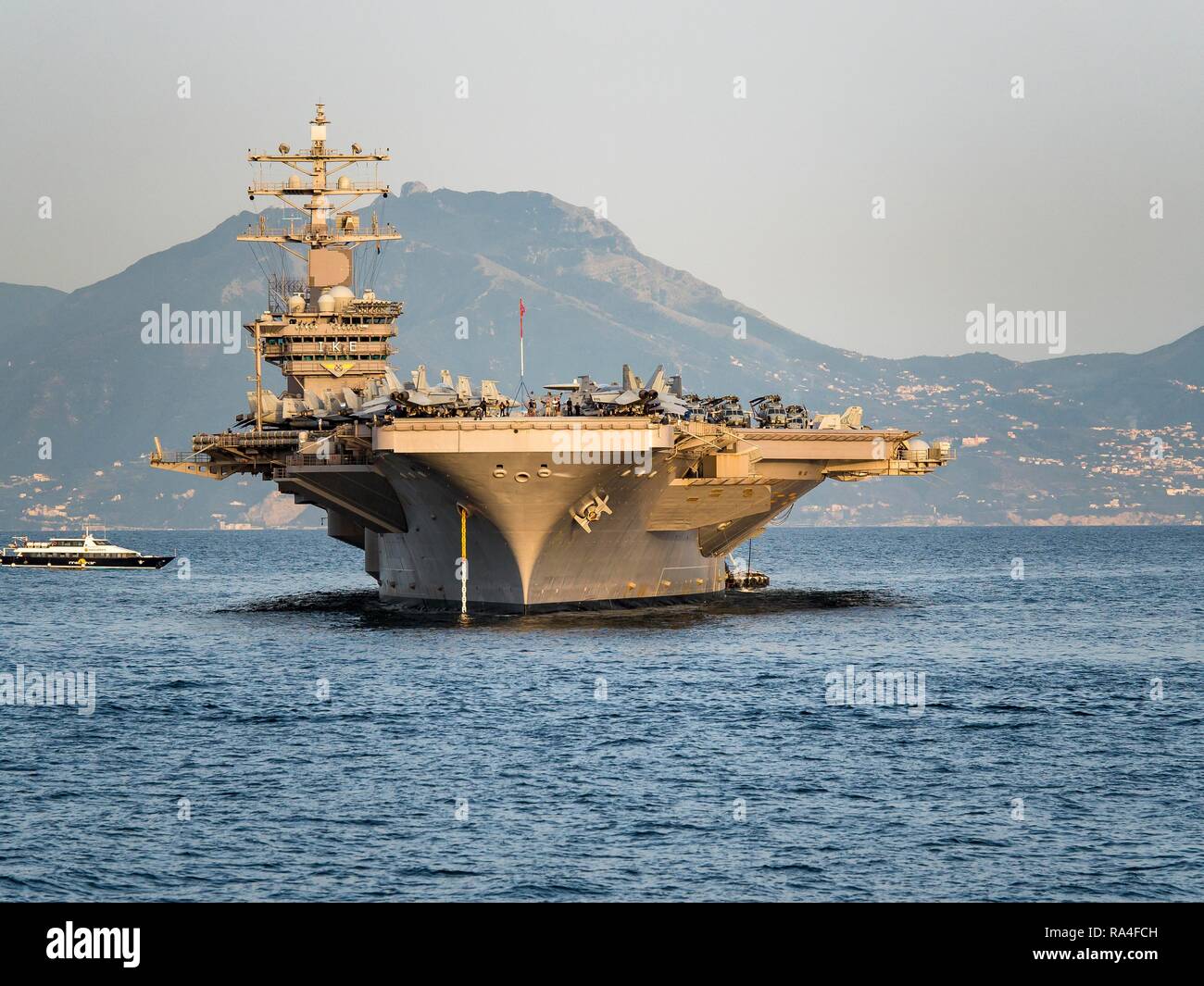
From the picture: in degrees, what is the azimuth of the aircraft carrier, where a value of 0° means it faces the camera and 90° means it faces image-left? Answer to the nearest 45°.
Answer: approximately 0°

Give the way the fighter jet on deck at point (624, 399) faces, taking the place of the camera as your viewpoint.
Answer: facing away from the viewer and to the left of the viewer
